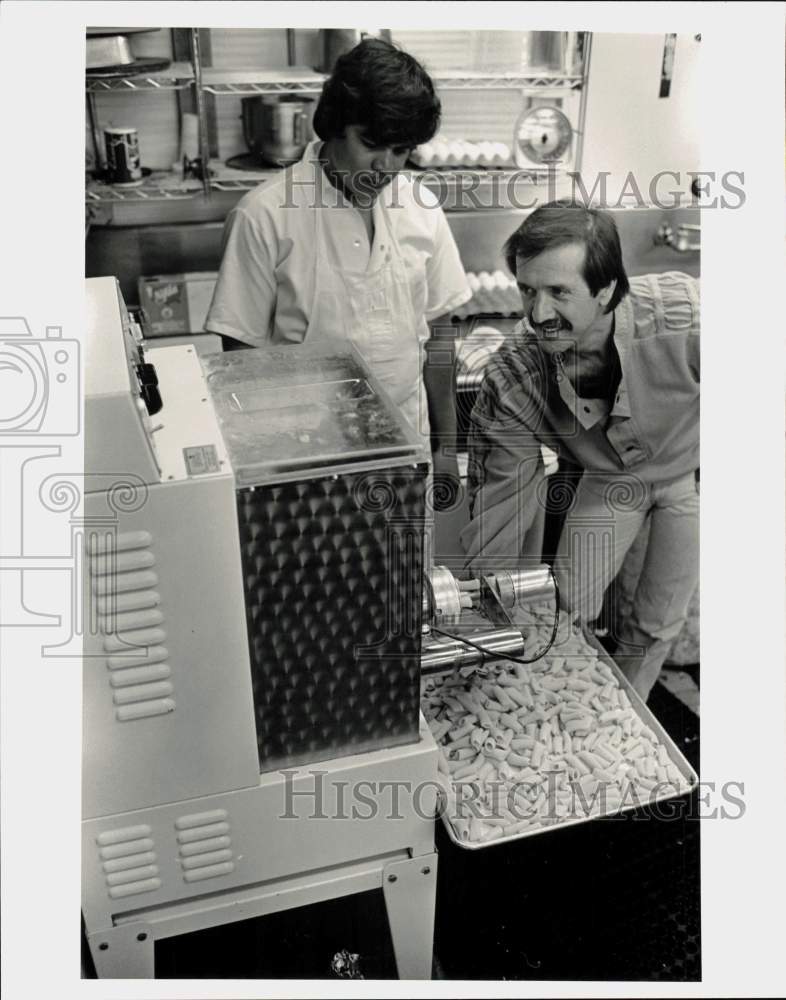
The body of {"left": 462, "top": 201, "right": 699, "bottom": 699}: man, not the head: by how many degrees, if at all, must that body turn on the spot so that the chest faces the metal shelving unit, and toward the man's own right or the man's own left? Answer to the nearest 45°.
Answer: approximately 90° to the man's own right

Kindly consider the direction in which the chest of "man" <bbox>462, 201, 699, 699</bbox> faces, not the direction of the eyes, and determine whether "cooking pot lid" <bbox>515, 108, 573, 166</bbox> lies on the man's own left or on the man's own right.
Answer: on the man's own right

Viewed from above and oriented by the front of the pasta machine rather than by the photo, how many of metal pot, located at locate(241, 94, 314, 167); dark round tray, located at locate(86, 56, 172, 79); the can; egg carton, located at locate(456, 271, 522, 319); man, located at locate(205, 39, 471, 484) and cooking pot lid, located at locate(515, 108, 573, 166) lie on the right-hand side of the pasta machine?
0

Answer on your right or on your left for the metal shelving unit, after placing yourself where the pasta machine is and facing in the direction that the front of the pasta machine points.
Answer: on your left

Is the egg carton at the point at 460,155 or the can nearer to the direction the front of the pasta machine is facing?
the egg carton

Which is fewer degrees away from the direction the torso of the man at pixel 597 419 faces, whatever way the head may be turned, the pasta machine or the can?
the pasta machine

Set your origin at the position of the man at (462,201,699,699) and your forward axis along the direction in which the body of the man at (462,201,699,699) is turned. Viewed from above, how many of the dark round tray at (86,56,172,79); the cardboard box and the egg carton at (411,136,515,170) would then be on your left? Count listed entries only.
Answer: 0

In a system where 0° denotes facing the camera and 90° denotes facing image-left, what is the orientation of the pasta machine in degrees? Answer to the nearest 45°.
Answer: approximately 270°

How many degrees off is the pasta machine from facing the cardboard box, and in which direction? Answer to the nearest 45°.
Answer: approximately 90° to its left

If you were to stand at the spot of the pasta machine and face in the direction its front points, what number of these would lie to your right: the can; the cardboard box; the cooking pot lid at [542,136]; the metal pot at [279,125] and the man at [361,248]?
0

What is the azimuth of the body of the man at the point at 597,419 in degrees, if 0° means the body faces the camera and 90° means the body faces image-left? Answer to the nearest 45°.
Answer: approximately 45°

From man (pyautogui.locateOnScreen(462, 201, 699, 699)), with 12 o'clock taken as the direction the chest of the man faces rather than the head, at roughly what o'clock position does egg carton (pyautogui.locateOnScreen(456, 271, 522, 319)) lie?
The egg carton is roughly at 4 o'clock from the man.

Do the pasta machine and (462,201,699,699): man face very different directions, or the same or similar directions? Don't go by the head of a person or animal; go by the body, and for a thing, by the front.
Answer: very different directions

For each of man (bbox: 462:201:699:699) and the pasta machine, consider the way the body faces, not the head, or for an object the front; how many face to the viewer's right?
1

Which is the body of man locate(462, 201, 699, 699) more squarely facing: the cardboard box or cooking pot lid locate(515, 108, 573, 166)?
the cardboard box

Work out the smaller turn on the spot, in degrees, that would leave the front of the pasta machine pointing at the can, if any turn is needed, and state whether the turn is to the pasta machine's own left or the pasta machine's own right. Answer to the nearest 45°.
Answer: approximately 90° to the pasta machine's own left
